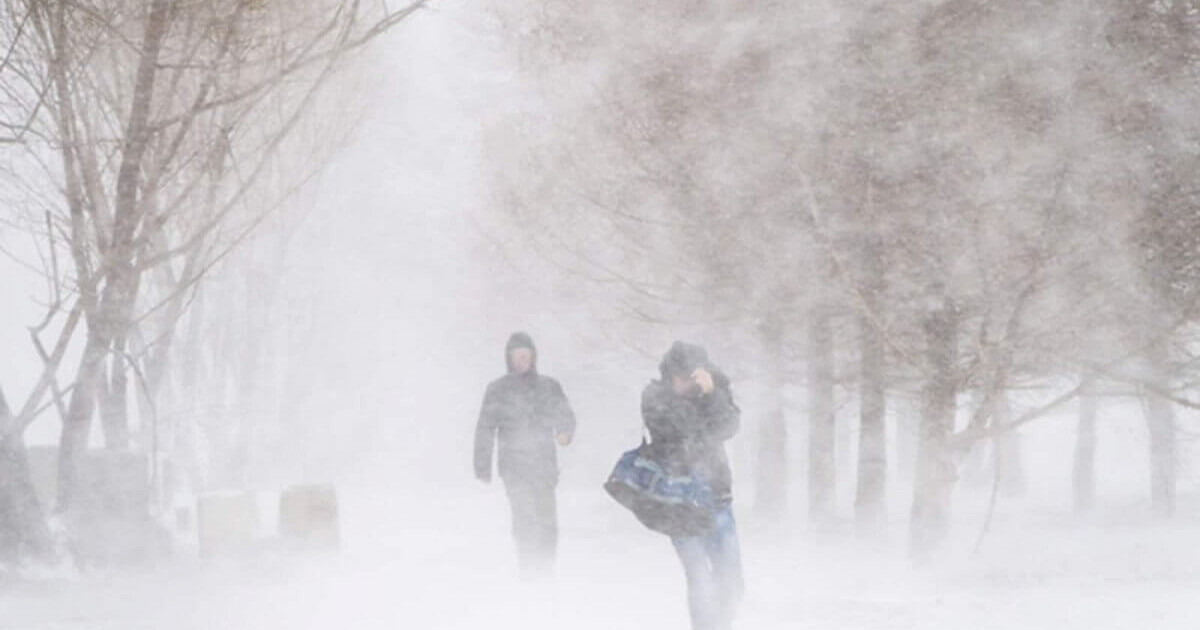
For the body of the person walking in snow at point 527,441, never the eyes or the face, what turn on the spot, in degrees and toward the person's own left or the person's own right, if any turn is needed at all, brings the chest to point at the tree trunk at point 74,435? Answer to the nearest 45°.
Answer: approximately 135° to the person's own right

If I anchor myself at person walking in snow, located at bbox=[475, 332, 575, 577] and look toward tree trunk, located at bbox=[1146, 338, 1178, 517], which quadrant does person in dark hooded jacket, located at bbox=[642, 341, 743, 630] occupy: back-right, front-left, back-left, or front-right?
back-right

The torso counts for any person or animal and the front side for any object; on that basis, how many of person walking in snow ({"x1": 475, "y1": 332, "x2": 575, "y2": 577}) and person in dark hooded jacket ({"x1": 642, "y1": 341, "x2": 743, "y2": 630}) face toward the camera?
2

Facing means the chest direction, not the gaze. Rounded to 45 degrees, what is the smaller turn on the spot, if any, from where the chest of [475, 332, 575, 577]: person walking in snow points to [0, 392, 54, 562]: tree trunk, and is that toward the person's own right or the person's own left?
approximately 90° to the person's own right

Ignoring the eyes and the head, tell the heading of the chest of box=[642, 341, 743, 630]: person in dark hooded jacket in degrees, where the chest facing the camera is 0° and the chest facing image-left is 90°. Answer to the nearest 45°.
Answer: approximately 0°

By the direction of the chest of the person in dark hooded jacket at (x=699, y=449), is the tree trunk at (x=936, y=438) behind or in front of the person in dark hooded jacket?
behind
